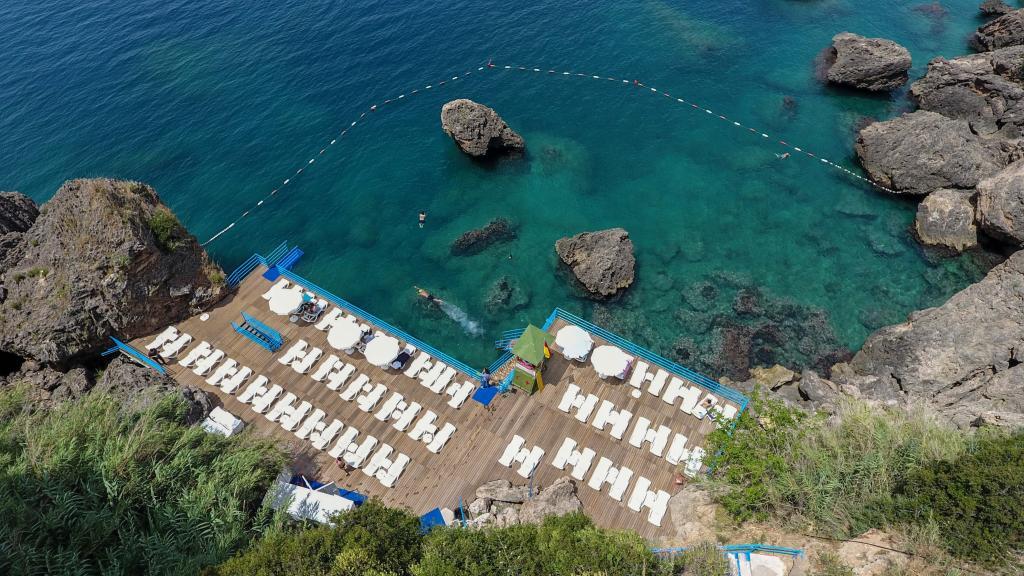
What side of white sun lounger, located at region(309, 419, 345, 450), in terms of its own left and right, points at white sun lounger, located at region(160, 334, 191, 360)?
left

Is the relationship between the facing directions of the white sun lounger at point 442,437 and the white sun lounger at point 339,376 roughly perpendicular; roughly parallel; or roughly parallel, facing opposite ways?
roughly parallel

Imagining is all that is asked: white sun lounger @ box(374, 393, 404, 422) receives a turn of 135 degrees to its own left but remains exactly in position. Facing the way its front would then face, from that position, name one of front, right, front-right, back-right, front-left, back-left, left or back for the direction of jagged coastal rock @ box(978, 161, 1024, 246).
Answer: back

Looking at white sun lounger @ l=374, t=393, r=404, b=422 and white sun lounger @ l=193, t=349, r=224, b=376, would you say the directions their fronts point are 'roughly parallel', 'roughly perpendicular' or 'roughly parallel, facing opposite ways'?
roughly parallel

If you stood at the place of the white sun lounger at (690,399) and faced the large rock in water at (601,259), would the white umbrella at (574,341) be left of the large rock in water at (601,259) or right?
left

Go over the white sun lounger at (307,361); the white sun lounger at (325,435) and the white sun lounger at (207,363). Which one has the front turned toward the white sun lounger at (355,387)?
the white sun lounger at (325,435)

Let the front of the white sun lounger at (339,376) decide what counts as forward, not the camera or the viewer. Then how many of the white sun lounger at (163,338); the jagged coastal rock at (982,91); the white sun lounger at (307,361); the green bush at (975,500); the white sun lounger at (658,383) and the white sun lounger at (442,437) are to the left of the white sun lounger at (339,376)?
2

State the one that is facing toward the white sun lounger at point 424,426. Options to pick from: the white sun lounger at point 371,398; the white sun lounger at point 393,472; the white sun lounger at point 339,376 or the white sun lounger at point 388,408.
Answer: the white sun lounger at point 393,472

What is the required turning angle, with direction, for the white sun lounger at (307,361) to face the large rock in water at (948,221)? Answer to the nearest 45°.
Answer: approximately 45° to its right

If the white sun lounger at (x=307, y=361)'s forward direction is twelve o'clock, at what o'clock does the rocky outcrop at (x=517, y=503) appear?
The rocky outcrop is roughly at 4 o'clock from the white sun lounger.

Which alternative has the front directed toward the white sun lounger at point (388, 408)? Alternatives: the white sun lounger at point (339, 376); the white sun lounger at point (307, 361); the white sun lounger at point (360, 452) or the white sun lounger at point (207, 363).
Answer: the white sun lounger at point (360, 452)

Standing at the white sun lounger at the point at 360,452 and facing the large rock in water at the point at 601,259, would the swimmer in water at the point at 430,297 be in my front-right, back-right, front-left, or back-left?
front-left

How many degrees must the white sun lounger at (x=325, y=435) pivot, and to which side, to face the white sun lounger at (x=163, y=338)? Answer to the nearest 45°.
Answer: approximately 90° to its left

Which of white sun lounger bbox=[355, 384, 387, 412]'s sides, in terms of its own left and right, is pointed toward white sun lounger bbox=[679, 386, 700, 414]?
right

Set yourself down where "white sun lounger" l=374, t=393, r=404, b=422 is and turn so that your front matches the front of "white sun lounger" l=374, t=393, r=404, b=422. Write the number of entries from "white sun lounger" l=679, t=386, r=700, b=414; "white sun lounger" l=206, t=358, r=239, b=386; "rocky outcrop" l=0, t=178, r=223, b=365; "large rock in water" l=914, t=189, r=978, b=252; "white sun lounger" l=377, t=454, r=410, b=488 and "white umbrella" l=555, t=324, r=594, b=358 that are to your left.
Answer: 2

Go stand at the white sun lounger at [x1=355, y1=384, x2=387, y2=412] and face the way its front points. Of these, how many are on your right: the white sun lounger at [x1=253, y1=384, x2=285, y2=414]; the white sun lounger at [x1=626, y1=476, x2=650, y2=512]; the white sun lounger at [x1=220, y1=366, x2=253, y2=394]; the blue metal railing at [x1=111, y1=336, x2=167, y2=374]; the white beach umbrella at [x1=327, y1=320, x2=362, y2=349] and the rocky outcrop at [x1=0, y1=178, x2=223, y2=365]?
1

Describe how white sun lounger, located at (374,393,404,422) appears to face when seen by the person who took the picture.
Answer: facing away from the viewer and to the right of the viewer

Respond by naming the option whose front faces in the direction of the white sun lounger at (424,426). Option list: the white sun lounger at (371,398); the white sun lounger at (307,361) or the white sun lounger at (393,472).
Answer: the white sun lounger at (393,472)
